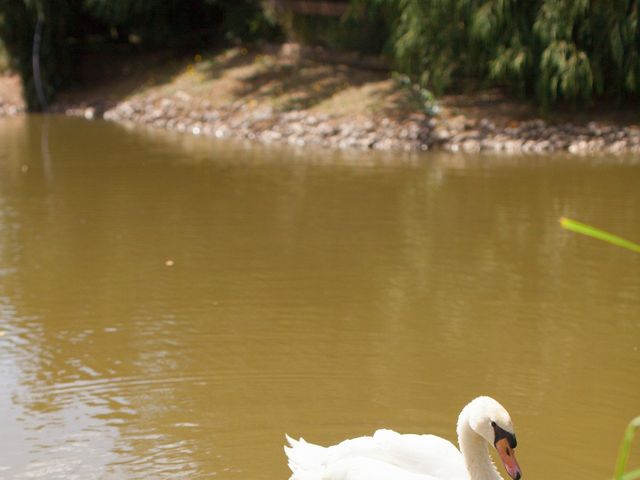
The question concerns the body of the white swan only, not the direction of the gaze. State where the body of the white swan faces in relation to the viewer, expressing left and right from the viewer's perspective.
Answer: facing to the right of the viewer
